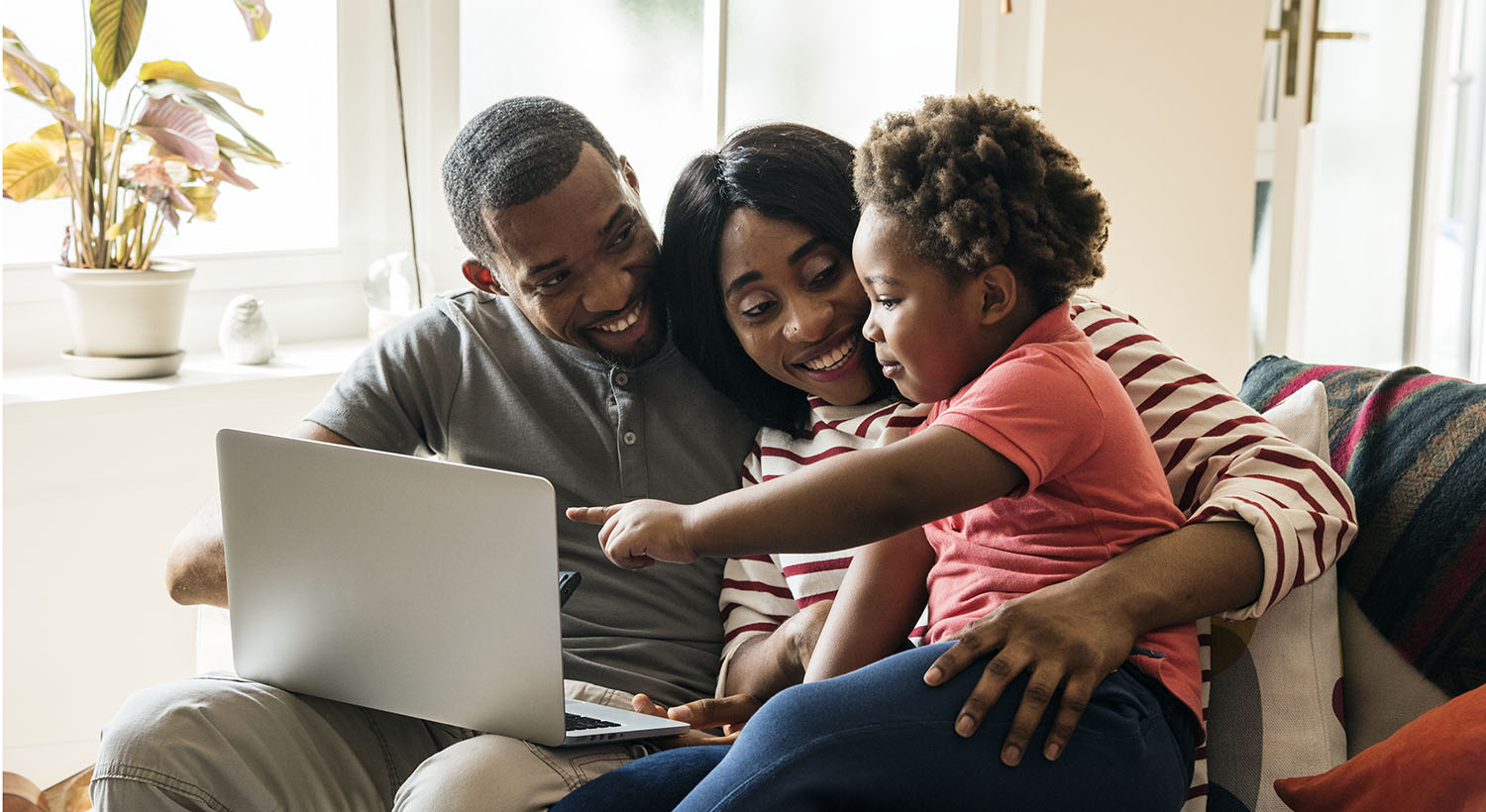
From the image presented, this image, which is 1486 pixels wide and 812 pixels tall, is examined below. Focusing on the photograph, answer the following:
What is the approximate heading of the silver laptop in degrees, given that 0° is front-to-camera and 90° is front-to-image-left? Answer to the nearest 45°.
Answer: approximately 225°

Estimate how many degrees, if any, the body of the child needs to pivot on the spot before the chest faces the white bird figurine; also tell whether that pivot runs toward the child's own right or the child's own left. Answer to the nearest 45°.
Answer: approximately 45° to the child's own right

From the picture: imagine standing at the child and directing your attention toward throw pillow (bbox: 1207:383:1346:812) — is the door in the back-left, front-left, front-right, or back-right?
front-left

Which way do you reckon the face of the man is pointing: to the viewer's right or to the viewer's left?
to the viewer's right

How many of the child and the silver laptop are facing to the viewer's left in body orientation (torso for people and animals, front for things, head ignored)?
1

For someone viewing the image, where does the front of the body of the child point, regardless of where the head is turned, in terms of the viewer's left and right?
facing to the left of the viewer

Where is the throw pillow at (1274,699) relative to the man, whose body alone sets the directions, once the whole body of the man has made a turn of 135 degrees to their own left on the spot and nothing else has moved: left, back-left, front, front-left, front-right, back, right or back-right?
right

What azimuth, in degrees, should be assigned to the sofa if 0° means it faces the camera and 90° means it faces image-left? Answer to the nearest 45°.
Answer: approximately 45°

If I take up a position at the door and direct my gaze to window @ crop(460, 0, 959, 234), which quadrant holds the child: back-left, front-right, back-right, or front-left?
front-left

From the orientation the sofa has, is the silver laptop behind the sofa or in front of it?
in front

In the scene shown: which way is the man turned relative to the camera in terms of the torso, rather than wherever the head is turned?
toward the camera

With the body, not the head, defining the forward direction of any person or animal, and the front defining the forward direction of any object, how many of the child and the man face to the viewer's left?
1

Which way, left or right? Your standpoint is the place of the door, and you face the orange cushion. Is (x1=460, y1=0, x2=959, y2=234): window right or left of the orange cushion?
right

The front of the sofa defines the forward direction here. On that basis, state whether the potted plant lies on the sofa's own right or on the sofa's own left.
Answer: on the sofa's own right
